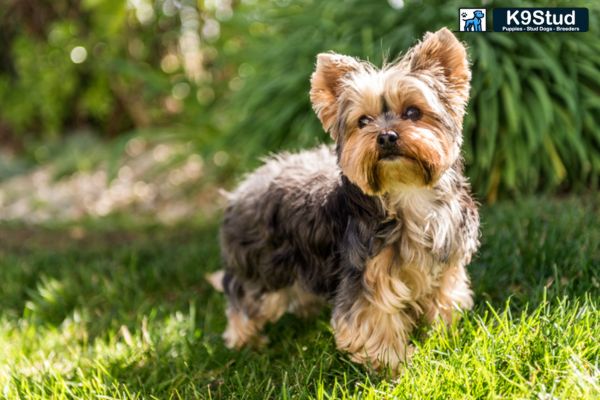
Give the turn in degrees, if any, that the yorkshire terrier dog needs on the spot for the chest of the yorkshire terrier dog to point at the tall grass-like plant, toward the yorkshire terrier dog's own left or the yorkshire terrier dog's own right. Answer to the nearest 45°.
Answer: approximately 90° to the yorkshire terrier dog's own left

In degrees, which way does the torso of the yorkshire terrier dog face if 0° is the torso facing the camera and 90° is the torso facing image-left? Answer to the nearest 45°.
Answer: approximately 315°
